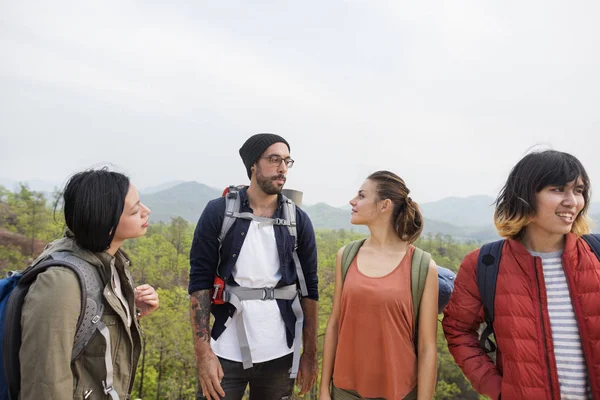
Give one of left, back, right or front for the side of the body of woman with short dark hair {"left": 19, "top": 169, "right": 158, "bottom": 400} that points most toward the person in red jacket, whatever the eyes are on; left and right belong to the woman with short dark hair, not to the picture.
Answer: front

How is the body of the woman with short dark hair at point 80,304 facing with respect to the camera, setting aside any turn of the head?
to the viewer's right

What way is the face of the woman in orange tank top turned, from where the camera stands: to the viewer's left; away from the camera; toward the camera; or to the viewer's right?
to the viewer's left

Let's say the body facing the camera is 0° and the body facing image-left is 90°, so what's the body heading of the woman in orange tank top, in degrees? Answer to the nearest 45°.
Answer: approximately 0°

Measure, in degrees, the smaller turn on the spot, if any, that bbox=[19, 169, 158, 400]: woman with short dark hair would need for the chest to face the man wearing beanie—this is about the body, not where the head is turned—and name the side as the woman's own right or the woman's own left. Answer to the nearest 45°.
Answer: approximately 45° to the woman's own left

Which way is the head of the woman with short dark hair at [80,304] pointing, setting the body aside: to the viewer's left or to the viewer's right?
to the viewer's right

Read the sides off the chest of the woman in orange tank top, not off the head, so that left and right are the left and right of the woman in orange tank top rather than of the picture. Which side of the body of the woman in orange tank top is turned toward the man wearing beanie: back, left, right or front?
right
